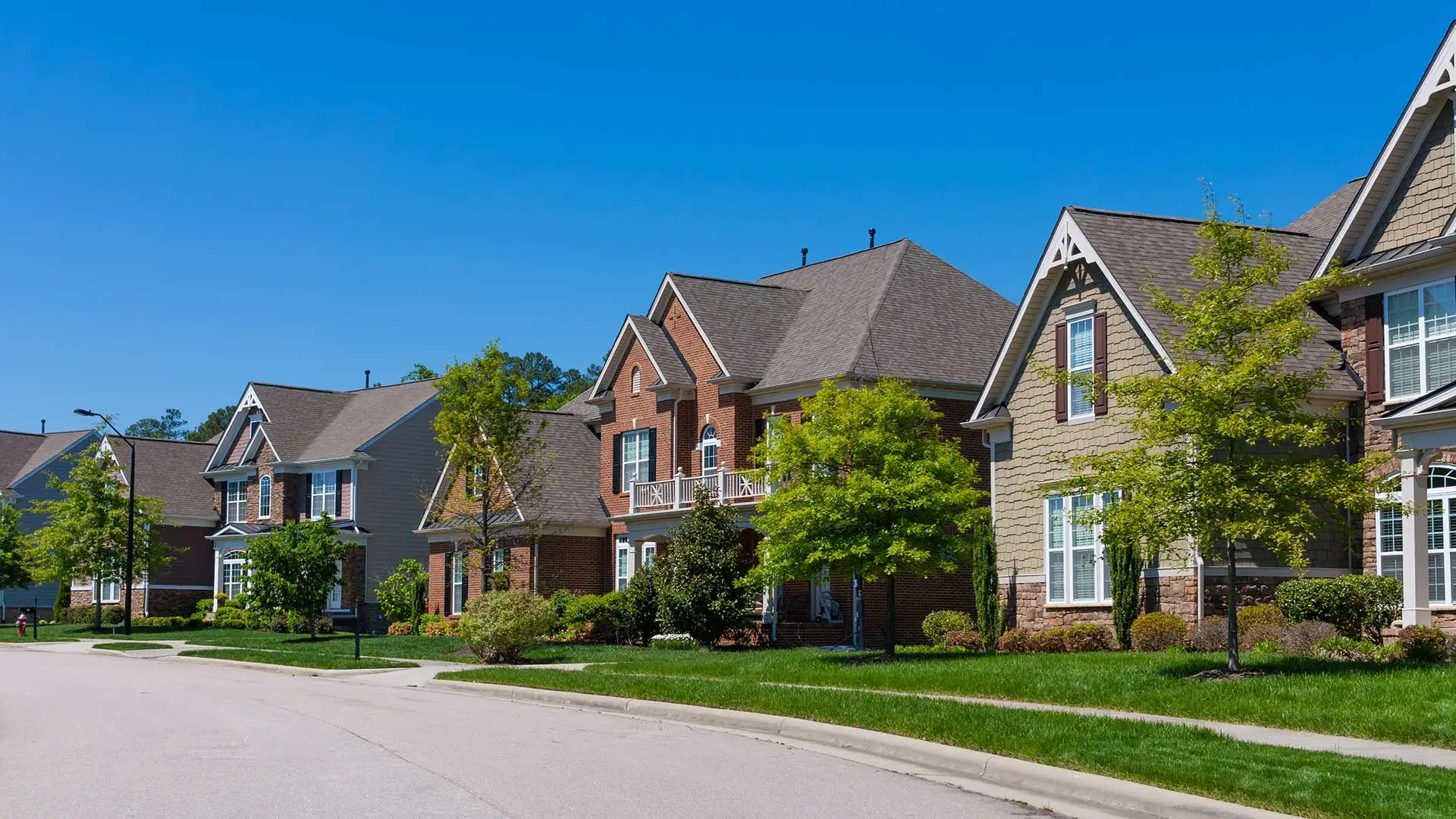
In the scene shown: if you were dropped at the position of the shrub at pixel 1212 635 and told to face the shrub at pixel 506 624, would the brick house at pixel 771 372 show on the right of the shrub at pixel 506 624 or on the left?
right

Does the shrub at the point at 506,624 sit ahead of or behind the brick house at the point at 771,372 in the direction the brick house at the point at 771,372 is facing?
ahead

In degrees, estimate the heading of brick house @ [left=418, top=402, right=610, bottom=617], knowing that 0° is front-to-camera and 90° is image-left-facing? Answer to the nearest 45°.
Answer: approximately 45°

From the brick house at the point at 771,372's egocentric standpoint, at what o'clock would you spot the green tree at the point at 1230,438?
The green tree is roughly at 10 o'clock from the brick house.

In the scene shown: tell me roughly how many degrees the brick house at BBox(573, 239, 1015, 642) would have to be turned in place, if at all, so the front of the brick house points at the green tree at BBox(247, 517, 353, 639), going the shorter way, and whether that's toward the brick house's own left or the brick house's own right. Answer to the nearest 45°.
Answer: approximately 45° to the brick house's own right

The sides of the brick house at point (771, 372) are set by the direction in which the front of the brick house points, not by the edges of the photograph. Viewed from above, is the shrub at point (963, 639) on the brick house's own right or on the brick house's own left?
on the brick house's own left

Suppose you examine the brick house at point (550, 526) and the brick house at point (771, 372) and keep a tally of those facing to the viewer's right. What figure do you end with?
0

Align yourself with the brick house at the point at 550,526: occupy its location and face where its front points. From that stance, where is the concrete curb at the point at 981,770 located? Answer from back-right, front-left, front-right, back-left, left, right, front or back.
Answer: front-left

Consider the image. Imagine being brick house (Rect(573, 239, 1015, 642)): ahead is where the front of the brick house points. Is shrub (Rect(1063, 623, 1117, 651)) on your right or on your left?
on your left

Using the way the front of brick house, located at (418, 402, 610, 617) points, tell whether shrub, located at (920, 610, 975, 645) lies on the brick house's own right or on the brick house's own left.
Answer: on the brick house's own left

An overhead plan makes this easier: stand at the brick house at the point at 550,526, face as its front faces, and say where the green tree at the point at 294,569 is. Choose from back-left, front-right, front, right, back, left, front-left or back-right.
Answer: front-right
